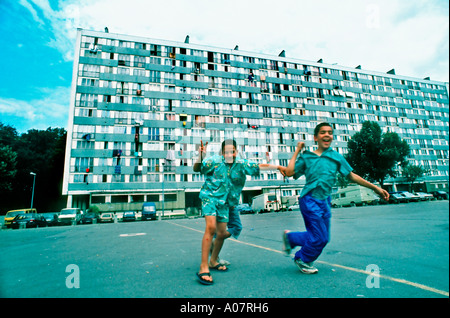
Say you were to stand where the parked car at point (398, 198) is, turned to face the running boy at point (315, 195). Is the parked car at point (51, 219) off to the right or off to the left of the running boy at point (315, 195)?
right

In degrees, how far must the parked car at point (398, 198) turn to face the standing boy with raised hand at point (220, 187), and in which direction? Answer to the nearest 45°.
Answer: approximately 45° to its right

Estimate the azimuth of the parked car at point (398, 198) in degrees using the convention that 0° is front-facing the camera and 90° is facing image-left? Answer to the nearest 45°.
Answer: approximately 315°

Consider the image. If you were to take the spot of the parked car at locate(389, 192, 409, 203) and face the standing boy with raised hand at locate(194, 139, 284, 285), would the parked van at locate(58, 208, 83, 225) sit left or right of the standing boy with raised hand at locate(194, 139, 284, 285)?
right

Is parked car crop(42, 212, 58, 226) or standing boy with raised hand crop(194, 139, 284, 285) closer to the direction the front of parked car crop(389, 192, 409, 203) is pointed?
the standing boy with raised hand

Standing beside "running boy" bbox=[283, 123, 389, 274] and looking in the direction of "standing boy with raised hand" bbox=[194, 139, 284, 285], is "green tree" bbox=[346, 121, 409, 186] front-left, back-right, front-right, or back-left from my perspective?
back-right

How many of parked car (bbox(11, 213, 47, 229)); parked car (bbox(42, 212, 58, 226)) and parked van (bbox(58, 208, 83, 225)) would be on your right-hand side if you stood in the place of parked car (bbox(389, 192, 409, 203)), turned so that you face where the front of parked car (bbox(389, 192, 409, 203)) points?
3

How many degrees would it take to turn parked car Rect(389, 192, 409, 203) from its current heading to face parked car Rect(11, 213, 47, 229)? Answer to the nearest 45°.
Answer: approximately 90° to its right

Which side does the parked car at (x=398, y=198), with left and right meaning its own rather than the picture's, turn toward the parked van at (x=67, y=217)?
right
